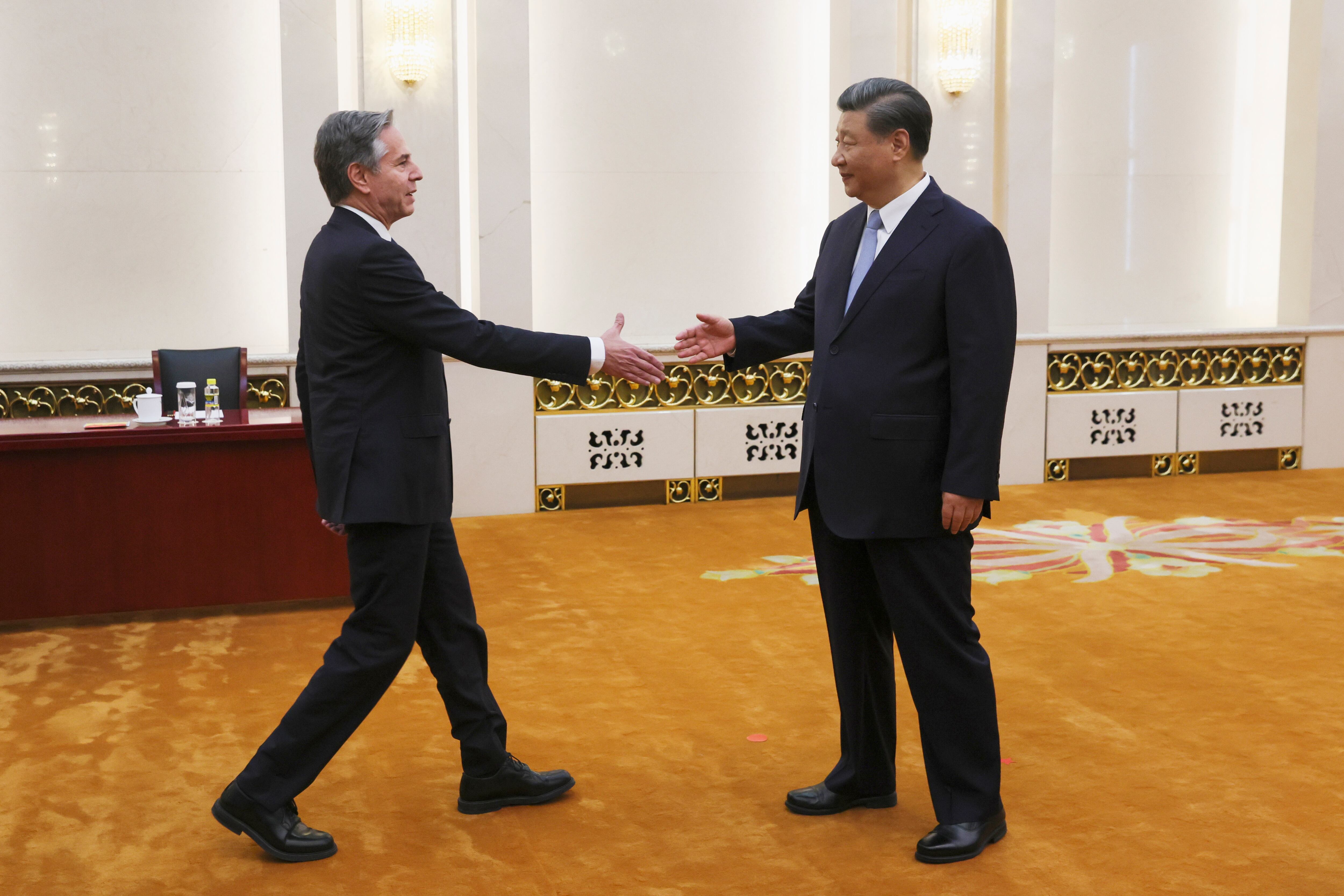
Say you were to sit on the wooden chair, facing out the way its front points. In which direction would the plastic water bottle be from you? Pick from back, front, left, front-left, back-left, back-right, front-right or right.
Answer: front

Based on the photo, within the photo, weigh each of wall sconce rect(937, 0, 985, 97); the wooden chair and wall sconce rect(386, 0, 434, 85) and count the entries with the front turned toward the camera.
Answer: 3

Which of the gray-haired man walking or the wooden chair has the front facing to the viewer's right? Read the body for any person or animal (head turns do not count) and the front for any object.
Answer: the gray-haired man walking

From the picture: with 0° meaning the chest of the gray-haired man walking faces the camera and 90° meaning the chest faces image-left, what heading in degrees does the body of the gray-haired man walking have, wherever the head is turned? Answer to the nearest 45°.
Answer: approximately 270°

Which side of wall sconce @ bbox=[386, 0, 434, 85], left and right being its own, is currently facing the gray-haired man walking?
front

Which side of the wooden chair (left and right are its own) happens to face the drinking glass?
front

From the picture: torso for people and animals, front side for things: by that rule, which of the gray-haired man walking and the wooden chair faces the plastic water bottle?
the wooden chair

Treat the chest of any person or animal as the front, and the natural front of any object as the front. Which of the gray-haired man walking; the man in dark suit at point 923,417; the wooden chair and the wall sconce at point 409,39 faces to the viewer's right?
the gray-haired man walking

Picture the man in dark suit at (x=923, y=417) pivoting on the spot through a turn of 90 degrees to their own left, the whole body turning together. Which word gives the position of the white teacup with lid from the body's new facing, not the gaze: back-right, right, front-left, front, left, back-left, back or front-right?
back

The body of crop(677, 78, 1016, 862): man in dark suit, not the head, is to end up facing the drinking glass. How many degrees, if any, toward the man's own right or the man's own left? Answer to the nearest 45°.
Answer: approximately 90° to the man's own right

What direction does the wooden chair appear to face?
toward the camera

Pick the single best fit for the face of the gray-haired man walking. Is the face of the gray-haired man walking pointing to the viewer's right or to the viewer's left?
to the viewer's right

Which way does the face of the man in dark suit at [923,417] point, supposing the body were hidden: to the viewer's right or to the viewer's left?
to the viewer's left

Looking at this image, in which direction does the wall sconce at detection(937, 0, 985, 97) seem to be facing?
toward the camera

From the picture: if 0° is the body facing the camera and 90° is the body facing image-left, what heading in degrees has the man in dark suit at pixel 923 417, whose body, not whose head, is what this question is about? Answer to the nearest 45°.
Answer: approximately 45°
